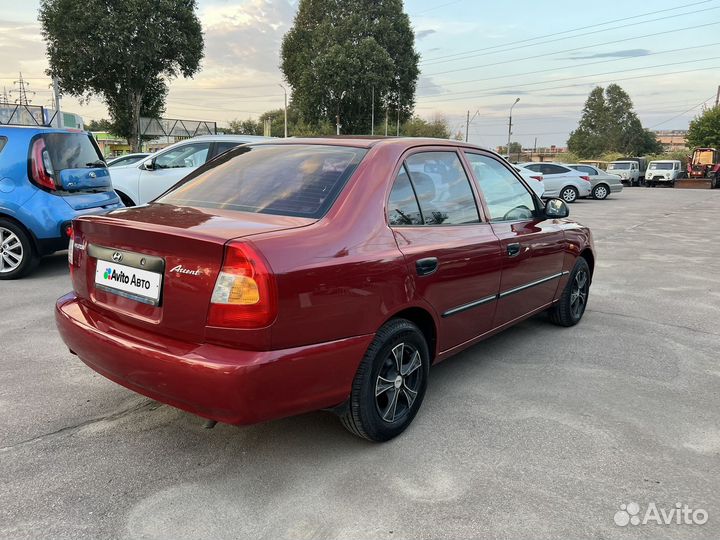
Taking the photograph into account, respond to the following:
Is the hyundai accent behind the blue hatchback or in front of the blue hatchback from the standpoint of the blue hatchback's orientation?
behind

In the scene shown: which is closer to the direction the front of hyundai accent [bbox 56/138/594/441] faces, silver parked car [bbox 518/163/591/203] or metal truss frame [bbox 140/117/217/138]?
the silver parked car

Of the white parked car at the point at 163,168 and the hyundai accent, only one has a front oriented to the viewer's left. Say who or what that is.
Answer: the white parked car

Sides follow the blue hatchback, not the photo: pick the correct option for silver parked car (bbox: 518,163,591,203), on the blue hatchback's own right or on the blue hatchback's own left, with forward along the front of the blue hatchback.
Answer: on the blue hatchback's own right

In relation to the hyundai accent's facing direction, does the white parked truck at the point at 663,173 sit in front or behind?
in front

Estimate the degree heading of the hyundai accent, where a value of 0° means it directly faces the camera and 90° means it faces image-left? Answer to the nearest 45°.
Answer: approximately 225°

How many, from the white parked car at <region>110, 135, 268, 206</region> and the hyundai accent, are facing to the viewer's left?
1

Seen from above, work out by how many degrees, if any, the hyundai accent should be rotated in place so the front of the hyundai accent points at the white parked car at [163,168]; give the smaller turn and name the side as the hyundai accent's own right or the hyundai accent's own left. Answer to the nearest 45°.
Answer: approximately 45° to the hyundai accent's own left

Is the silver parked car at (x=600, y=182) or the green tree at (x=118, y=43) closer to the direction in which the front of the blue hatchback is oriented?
the green tree

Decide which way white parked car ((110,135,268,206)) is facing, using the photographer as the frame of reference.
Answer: facing to the left of the viewer

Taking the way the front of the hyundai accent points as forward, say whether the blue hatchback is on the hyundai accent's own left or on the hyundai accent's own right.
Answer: on the hyundai accent's own left

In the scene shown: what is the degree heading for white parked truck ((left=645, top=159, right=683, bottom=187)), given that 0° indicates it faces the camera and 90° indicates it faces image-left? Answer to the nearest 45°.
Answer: approximately 45°

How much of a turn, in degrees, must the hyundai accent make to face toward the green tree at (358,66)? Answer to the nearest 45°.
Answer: approximately 45° to its left

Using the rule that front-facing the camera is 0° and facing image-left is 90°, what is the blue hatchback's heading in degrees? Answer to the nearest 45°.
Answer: approximately 135°
